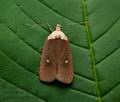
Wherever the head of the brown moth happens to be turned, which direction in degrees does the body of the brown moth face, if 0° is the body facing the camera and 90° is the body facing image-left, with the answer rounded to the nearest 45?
approximately 180°
